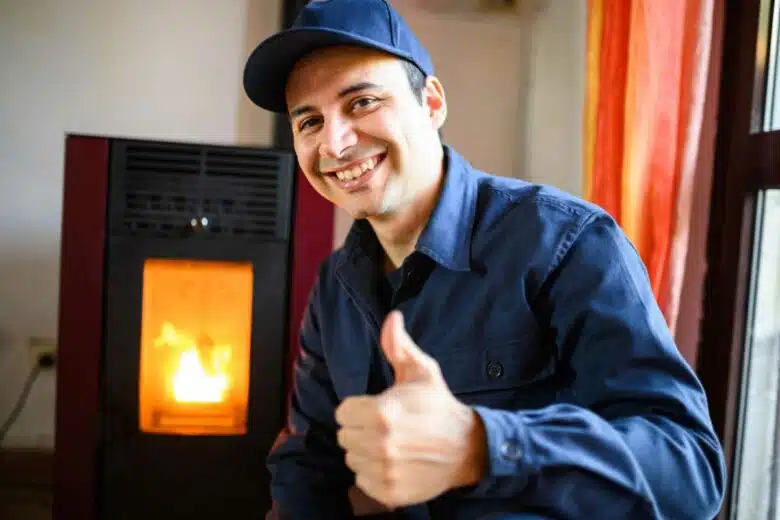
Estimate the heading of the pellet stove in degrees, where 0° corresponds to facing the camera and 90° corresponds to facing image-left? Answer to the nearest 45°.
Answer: approximately 0°

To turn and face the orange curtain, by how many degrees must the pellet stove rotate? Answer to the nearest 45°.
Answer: approximately 45° to its left

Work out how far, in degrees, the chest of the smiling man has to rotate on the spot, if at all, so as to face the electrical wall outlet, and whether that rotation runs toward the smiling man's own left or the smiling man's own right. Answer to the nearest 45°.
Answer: approximately 90° to the smiling man's own right

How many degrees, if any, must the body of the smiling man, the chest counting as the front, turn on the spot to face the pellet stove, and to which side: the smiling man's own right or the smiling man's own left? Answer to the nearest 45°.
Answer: approximately 90° to the smiling man's own right

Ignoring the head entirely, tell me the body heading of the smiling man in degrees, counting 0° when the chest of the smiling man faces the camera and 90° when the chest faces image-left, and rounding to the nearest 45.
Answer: approximately 45°

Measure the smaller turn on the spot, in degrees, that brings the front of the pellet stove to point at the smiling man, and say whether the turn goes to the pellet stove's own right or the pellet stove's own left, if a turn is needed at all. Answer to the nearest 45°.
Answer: approximately 45° to the pellet stove's own left
